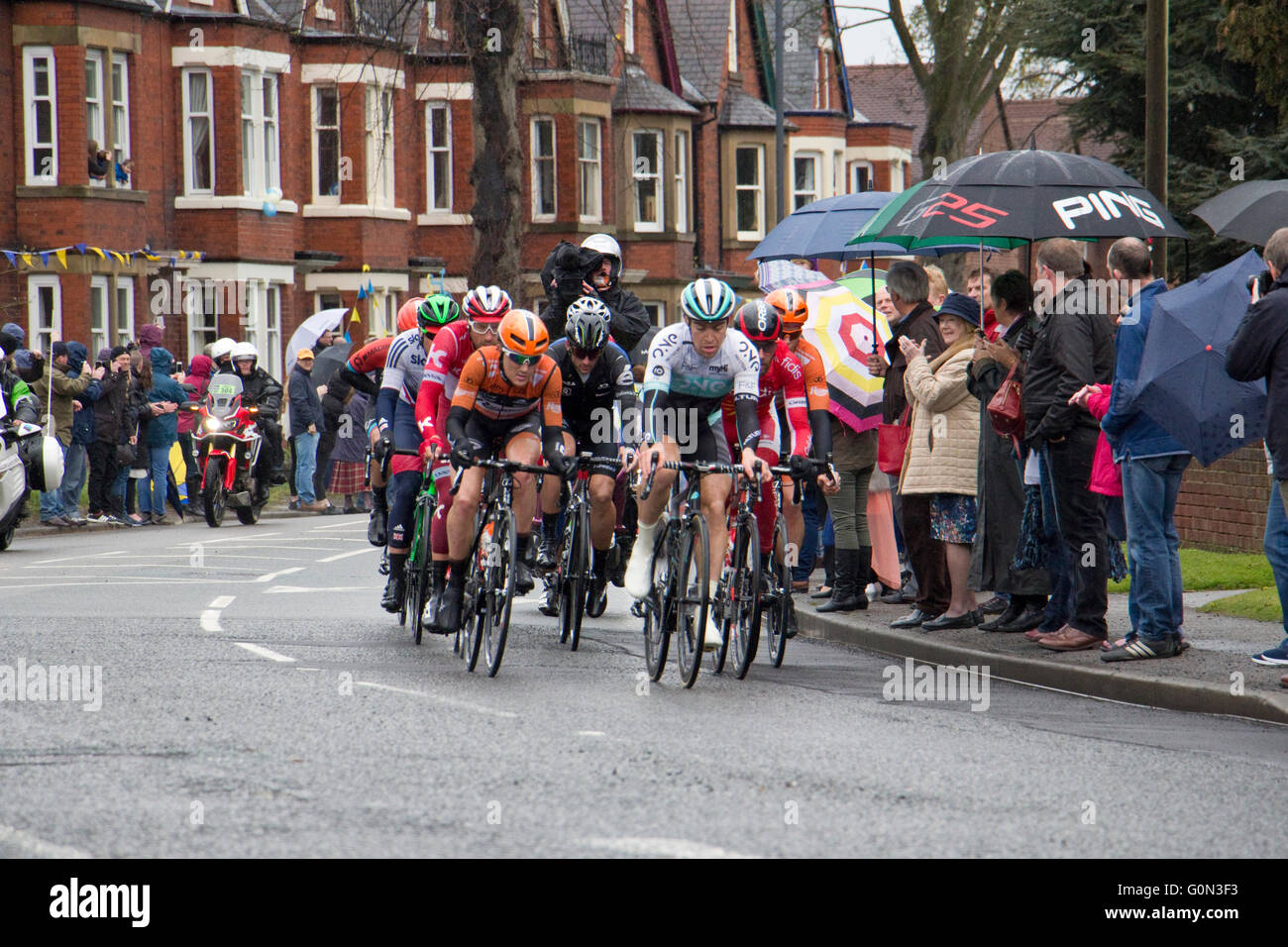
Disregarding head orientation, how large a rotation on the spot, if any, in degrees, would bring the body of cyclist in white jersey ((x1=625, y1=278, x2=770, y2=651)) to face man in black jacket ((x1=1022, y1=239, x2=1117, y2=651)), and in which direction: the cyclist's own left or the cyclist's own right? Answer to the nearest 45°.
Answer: approximately 90° to the cyclist's own left

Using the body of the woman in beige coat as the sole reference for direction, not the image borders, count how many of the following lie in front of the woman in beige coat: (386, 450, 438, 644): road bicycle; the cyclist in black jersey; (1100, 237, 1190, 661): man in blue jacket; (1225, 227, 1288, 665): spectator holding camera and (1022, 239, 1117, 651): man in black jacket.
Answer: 2

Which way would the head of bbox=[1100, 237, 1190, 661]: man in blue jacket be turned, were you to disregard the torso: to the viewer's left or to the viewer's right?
to the viewer's left

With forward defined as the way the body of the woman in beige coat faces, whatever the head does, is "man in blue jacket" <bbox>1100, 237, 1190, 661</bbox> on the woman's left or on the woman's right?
on the woman's left

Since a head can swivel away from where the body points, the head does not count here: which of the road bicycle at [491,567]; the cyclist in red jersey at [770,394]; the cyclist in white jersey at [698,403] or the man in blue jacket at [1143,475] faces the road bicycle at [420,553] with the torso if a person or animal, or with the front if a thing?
the man in blue jacket

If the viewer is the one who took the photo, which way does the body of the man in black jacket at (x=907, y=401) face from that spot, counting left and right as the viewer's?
facing to the left of the viewer

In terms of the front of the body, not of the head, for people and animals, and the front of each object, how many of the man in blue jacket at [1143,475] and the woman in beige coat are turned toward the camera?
0

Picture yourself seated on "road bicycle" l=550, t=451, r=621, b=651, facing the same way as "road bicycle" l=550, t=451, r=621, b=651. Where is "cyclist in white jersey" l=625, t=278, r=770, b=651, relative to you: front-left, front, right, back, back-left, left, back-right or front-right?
front-left

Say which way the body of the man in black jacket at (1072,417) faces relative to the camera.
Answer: to the viewer's left

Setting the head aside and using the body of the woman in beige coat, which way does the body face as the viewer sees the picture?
to the viewer's left

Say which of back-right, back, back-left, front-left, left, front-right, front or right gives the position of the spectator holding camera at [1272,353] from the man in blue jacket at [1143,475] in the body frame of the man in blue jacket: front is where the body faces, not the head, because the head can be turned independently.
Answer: back-left
